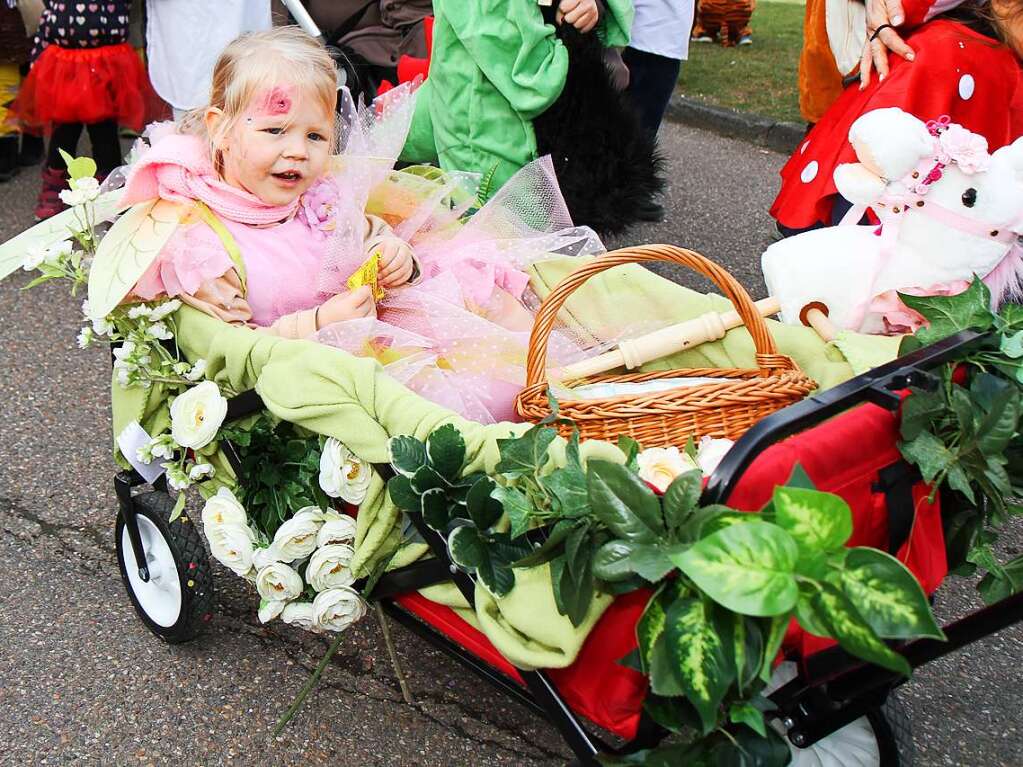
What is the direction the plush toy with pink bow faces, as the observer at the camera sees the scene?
facing to the right of the viewer

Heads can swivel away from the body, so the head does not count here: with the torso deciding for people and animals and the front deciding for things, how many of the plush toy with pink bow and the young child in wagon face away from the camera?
0

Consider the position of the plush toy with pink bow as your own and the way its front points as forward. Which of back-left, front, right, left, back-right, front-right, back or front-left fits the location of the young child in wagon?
back
